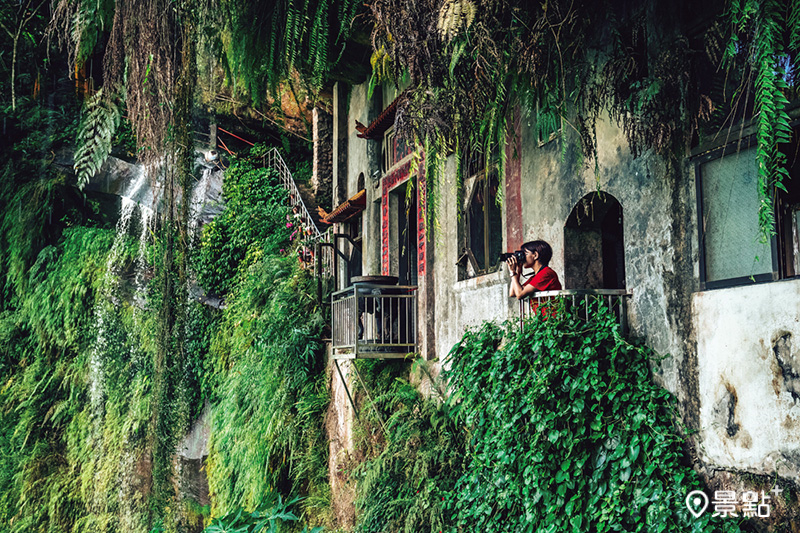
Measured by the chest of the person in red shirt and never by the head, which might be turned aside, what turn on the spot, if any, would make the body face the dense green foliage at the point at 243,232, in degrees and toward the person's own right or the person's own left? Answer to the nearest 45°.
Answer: approximately 45° to the person's own right

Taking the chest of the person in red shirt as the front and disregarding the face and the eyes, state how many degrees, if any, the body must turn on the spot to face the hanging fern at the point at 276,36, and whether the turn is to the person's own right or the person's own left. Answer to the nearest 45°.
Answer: approximately 45° to the person's own left

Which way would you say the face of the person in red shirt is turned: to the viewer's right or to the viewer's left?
to the viewer's left

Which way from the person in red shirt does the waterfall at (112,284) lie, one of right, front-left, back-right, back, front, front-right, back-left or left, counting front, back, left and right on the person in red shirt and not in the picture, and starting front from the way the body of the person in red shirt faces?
front-right

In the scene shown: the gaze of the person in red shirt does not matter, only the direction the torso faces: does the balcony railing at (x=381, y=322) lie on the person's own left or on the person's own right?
on the person's own right

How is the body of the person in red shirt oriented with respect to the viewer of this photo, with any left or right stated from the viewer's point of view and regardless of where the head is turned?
facing to the left of the viewer

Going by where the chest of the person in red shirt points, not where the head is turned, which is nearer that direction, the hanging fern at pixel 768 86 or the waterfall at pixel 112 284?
the waterfall
